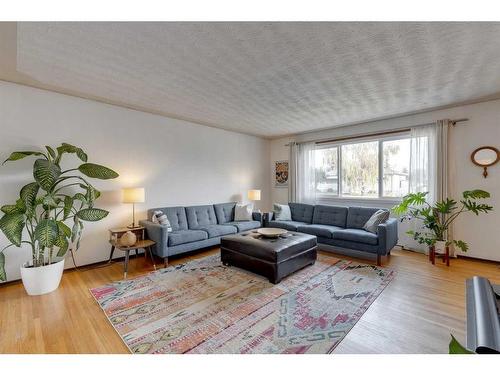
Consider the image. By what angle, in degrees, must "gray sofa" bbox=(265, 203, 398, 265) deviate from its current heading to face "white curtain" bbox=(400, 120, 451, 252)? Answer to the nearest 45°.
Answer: approximately 135° to its left

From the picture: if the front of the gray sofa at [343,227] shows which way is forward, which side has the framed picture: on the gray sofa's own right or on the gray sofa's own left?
on the gray sofa's own right

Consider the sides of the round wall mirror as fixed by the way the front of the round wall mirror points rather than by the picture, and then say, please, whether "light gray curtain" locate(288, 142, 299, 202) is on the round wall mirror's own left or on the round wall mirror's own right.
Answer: on the round wall mirror's own right

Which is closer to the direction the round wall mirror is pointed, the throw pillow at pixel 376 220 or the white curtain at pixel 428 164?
the throw pillow

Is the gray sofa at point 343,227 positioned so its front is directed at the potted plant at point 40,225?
yes

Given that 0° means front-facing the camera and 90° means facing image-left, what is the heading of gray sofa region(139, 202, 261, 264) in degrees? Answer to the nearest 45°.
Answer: approximately 315°

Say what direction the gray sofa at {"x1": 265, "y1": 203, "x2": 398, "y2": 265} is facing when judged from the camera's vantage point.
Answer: facing the viewer and to the left of the viewer

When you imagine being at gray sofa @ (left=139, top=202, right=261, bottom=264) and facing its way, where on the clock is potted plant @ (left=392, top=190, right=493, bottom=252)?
The potted plant is roughly at 11 o'clock from the gray sofa.

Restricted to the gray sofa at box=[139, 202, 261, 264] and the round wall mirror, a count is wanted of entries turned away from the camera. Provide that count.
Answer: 0

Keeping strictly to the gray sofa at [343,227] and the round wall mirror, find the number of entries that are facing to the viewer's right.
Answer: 0

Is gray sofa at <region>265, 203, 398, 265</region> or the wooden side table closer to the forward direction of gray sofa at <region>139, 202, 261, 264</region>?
the gray sofa

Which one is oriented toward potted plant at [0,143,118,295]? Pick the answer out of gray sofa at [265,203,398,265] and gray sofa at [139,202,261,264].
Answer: gray sofa at [265,203,398,265]

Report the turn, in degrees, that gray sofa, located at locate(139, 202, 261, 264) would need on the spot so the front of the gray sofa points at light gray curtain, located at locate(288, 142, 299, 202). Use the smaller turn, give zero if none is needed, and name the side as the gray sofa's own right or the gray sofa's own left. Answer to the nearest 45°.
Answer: approximately 90° to the gray sofa's own left

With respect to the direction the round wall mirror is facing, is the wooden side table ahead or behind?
ahead
